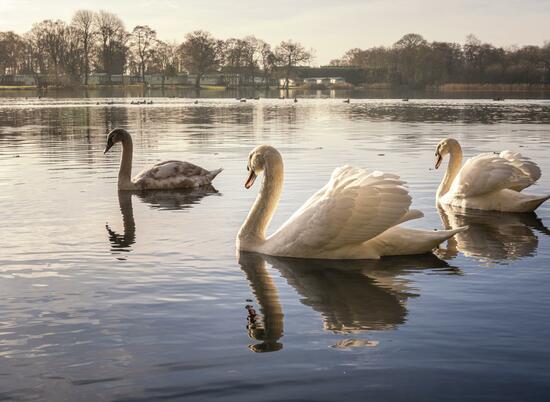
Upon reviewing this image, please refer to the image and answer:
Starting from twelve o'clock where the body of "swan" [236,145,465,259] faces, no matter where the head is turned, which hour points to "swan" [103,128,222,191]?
"swan" [103,128,222,191] is roughly at 2 o'clock from "swan" [236,145,465,259].

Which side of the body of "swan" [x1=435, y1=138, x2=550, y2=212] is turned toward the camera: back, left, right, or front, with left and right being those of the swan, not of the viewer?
left

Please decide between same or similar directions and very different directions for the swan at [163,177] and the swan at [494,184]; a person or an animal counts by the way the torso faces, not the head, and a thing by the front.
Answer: same or similar directions

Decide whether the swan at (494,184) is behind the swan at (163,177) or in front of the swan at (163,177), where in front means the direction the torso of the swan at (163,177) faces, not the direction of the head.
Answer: behind

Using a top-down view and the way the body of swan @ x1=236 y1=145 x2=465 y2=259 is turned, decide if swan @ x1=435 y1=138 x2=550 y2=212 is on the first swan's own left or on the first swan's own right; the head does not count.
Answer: on the first swan's own right

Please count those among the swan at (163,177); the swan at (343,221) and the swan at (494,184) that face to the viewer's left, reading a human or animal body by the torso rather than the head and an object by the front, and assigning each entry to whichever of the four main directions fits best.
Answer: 3

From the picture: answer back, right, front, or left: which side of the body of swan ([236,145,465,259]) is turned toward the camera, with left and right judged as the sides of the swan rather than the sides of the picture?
left

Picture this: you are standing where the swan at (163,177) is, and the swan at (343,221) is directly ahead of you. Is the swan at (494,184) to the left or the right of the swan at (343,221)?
left

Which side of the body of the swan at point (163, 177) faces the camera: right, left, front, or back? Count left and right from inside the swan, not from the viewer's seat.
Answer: left

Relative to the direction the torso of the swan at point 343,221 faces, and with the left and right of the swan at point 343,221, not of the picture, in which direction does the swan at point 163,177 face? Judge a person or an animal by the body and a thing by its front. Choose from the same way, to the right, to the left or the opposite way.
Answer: the same way

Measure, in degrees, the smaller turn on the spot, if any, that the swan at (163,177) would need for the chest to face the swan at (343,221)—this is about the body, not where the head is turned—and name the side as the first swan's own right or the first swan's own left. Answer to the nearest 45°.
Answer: approximately 90° to the first swan's own left
